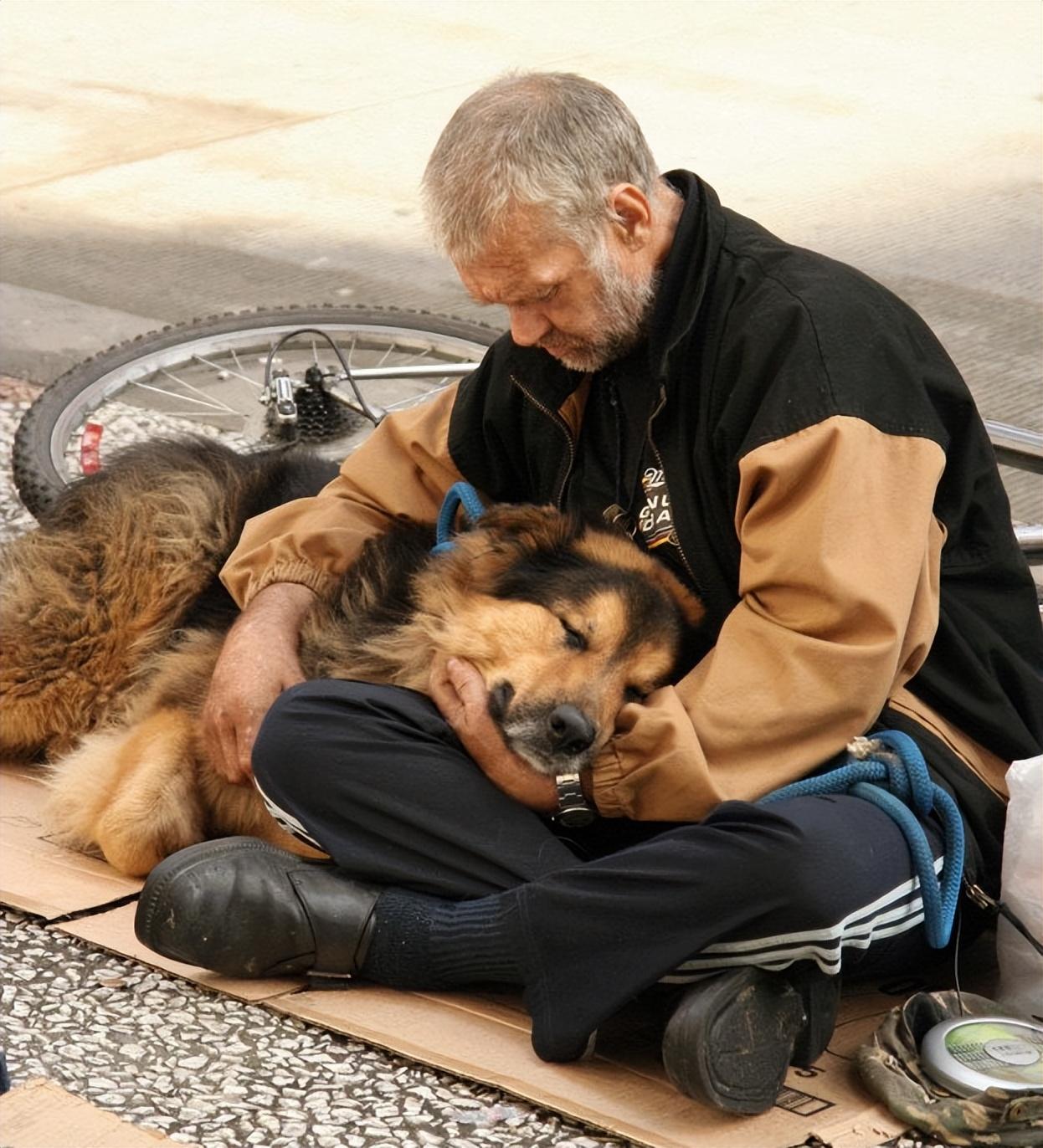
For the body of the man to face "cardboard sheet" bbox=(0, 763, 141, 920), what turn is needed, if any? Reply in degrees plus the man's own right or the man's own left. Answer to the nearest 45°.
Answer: approximately 45° to the man's own right

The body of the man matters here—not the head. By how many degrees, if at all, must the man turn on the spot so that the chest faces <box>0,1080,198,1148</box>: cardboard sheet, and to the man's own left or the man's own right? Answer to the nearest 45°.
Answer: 0° — they already face it

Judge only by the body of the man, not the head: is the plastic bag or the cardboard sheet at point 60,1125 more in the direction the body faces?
the cardboard sheet

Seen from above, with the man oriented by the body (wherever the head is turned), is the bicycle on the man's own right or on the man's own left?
on the man's own right

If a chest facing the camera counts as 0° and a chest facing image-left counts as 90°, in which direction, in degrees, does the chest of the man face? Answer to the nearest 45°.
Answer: approximately 45°
